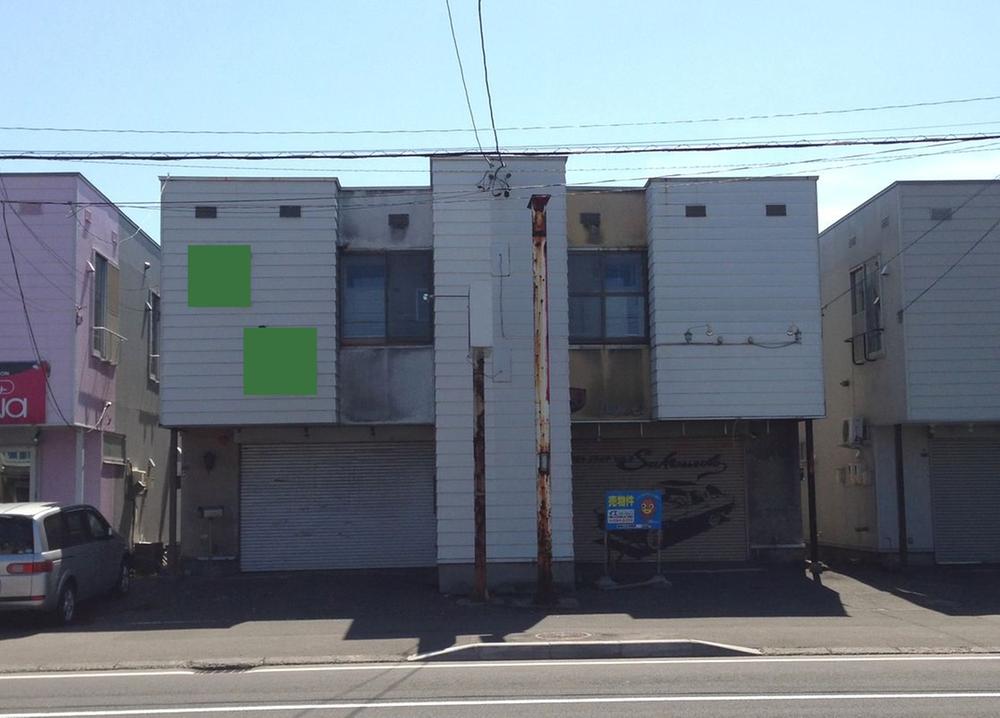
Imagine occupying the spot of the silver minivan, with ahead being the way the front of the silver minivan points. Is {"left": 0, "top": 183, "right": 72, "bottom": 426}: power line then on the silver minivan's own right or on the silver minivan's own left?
on the silver minivan's own left

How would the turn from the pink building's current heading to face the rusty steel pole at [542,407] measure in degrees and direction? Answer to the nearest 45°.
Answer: approximately 90° to its left

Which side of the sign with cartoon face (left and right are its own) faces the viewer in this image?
front

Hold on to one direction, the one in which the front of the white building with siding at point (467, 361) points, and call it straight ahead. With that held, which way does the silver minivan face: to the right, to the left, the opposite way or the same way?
the opposite way

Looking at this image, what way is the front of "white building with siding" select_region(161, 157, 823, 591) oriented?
toward the camera

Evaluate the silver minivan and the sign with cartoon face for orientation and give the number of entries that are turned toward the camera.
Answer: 1

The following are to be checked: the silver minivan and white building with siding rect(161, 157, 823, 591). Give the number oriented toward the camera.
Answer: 1

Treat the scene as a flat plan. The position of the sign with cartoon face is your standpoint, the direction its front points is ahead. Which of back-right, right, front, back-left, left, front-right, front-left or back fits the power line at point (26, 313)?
right

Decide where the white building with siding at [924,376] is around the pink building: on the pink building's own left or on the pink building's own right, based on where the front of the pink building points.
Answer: on the pink building's own left

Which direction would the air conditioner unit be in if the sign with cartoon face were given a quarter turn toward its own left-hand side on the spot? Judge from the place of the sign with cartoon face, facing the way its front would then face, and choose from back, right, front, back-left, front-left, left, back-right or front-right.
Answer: front-left

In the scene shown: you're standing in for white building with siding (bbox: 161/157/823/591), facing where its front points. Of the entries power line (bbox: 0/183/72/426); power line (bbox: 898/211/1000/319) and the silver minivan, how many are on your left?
1

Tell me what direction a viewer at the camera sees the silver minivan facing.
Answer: facing away from the viewer and to the right of the viewer

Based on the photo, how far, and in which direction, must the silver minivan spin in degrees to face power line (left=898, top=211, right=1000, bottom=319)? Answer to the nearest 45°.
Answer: approximately 45° to its right

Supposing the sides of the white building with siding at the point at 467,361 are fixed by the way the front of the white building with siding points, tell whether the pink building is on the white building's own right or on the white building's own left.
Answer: on the white building's own right

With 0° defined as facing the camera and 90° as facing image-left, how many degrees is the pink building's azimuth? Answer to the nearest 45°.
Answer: approximately 45°
